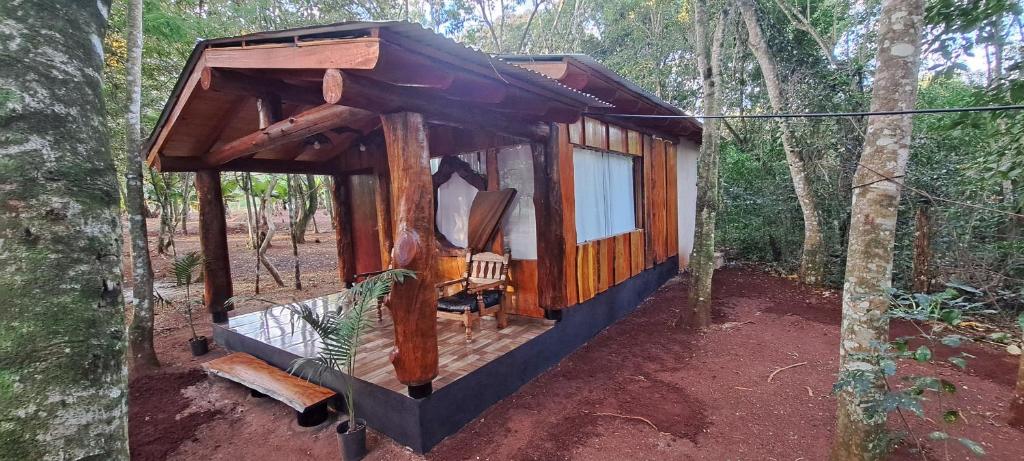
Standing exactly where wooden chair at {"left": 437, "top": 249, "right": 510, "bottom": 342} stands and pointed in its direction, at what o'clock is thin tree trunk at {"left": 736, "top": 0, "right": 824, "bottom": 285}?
The thin tree trunk is roughly at 7 o'clock from the wooden chair.

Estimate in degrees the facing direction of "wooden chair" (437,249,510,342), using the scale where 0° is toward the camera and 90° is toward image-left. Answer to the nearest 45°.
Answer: approximately 45°

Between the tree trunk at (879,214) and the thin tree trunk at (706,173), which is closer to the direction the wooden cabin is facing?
the tree trunk

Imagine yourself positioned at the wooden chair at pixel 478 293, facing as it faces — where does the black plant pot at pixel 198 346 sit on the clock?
The black plant pot is roughly at 2 o'clock from the wooden chair.

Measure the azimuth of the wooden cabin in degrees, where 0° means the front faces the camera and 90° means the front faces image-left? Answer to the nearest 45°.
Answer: approximately 45°

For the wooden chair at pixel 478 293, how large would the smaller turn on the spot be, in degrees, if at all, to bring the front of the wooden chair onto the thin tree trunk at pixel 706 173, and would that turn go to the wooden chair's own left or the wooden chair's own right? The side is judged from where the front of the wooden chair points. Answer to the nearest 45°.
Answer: approximately 135° to the wooden chair's own left

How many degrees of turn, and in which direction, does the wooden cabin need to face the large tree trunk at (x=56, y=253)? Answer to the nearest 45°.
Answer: approximately 45° to its left

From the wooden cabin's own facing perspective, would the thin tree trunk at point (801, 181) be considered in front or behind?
behind

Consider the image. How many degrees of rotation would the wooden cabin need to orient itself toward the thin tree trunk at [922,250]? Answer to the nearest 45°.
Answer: approximately 135° to its left

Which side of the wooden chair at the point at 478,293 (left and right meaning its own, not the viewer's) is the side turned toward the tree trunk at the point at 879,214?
left

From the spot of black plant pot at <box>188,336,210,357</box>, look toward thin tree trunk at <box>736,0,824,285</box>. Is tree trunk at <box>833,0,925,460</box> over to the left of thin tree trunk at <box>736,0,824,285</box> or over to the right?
right

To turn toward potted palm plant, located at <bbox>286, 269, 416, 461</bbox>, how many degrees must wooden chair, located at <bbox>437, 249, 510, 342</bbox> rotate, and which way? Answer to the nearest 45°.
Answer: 0° — it already faces it

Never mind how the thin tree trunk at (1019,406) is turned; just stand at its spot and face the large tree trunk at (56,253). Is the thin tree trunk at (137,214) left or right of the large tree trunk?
right

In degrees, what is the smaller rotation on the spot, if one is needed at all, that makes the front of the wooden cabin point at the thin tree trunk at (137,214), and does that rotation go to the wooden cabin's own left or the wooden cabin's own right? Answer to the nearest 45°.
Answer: approximately 45° to the wooden cabin's own right

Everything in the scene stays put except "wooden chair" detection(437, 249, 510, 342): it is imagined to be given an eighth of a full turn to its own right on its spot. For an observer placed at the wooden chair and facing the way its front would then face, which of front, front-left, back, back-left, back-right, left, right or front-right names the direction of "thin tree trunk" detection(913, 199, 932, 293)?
back
